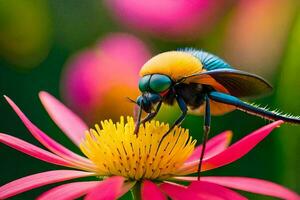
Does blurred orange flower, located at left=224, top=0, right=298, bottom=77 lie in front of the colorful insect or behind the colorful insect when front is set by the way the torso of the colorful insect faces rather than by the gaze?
behind

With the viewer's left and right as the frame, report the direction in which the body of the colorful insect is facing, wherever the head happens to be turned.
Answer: facing the viewer and to the left of the viewer

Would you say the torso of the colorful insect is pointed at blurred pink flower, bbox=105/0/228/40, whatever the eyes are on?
no

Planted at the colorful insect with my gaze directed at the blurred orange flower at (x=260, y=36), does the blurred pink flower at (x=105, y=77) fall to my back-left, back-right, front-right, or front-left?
front-left

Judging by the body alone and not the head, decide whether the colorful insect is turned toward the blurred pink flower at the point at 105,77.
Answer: no
